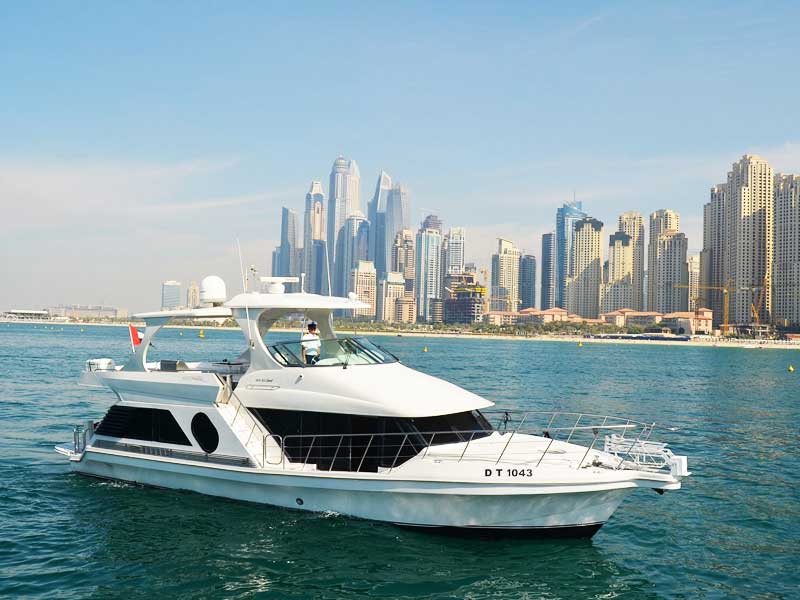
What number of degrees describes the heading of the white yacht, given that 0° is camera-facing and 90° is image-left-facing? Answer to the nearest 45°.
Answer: approximately 315°
